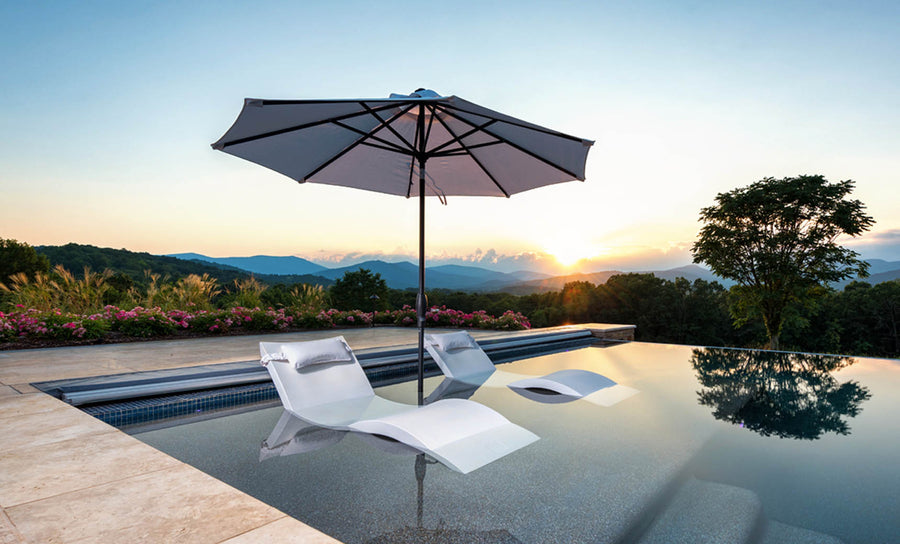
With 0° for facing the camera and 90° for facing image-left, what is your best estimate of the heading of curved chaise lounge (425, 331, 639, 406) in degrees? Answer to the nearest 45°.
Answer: approximately 315°

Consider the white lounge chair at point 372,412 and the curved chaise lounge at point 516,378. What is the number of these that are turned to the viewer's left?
0

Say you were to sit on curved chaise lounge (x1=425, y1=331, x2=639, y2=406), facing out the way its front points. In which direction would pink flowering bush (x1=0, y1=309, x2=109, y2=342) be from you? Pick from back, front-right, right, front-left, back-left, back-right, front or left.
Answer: back-right

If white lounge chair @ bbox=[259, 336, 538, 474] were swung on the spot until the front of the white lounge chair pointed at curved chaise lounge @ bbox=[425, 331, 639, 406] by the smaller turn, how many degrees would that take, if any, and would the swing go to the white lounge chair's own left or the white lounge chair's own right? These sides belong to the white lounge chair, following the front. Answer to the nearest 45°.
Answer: approximately 90° to the white lounge chair's own left

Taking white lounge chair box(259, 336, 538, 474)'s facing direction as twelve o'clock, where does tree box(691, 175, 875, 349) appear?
The tree is roughly at 9 o'clock from the white lounge chair.

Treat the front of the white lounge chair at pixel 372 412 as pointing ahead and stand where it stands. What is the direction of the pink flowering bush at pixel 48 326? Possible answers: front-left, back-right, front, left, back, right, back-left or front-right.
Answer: back

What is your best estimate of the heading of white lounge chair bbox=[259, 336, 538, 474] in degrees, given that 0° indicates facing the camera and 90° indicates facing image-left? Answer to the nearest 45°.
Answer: approximately 315°

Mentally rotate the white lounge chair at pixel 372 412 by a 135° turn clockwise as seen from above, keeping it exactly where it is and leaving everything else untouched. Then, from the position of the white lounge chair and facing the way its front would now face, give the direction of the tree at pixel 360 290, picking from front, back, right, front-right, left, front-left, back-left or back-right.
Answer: right
